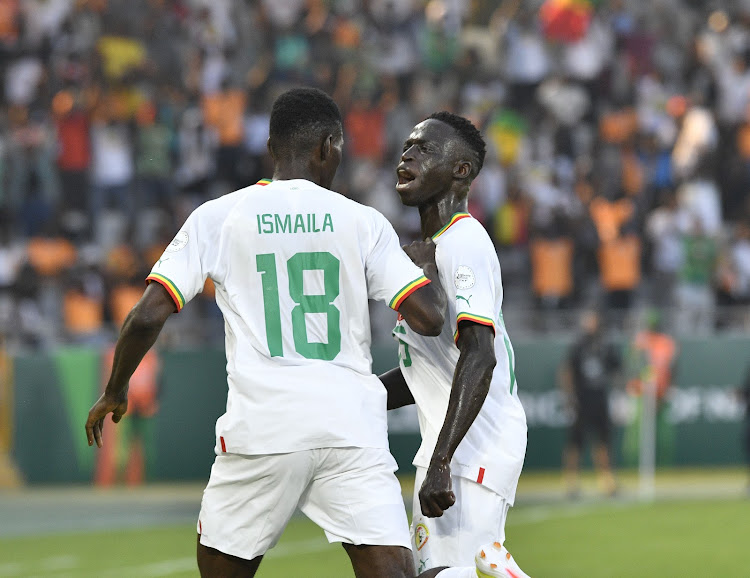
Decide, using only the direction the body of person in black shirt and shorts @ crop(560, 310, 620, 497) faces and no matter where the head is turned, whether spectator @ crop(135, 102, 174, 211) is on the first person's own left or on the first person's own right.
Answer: on the first person's own right

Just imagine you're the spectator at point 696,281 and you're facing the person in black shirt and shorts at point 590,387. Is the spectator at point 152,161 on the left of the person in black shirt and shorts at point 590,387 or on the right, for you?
right

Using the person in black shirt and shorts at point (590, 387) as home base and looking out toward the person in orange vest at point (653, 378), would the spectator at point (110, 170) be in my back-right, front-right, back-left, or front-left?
back-left

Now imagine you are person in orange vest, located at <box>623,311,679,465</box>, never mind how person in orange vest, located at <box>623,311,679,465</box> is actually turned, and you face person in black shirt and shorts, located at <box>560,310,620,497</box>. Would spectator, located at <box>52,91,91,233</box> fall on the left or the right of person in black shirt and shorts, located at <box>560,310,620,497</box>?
right

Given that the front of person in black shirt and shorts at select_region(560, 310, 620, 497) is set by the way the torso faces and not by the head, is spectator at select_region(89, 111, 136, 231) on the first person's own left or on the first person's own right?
on the first person's own right

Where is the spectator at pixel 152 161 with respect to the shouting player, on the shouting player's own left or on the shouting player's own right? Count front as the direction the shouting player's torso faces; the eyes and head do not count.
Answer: on the shouting player's own right

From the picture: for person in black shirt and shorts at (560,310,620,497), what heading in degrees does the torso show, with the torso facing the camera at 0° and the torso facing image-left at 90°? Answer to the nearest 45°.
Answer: approximately 0°

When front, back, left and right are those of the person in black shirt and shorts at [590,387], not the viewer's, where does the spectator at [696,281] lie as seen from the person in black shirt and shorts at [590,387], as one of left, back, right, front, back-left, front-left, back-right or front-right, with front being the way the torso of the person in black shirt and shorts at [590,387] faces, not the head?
back-left
